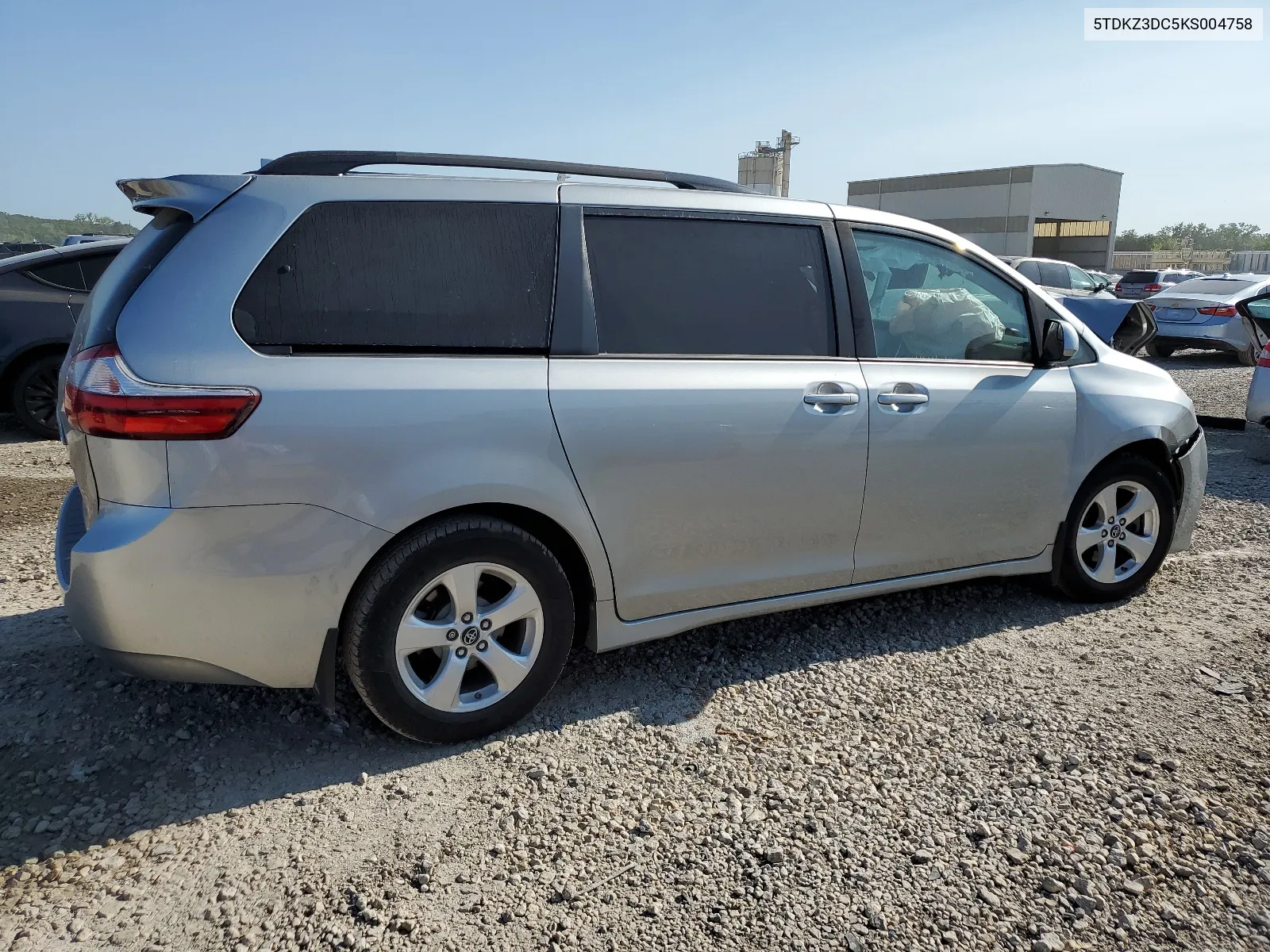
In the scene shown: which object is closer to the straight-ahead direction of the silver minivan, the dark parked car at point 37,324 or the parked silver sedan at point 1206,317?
the parked silver sedan

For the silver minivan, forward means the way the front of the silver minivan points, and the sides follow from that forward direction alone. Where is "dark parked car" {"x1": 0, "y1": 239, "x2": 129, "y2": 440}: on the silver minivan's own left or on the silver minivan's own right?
on the silver minivan's own left

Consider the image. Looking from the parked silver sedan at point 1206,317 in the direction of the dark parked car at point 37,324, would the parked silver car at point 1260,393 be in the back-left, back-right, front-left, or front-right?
front-left

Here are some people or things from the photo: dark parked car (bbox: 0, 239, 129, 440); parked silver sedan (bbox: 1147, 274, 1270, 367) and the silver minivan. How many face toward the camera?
0

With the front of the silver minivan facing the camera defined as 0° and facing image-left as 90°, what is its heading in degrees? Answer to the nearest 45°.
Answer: approximately 225°

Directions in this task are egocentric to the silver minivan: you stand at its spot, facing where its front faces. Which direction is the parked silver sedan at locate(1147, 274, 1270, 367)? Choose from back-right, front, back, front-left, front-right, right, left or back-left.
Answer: front

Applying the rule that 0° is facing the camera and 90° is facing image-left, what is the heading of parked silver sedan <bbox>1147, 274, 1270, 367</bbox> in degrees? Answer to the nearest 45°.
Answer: approximately 225°
